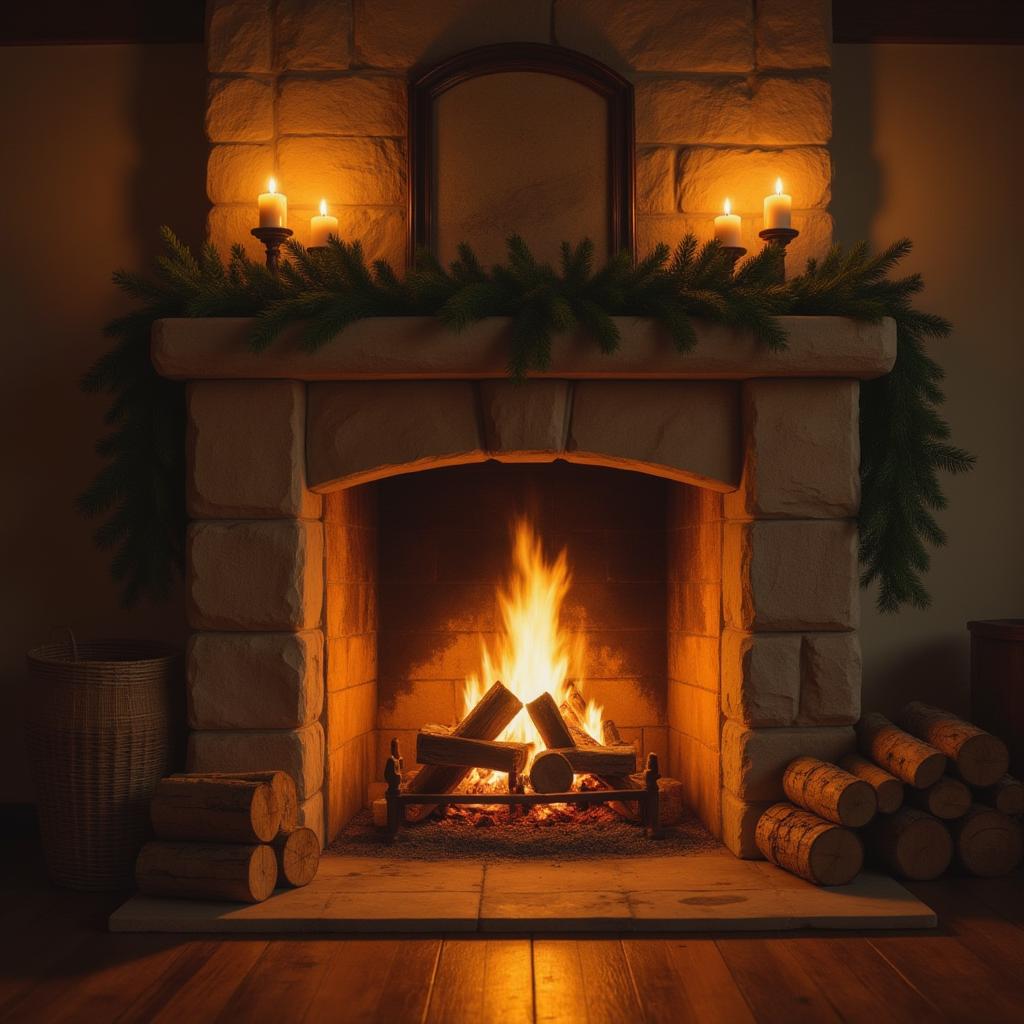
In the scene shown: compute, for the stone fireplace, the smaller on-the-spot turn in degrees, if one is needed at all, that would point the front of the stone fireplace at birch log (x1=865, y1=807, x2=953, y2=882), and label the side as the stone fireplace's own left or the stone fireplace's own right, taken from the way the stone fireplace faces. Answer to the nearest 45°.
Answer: approximately 90° to the stone fireplace's own left

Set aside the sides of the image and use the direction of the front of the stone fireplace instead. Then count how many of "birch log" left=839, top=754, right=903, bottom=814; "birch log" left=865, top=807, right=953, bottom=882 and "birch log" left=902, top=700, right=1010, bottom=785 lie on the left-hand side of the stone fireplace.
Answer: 3

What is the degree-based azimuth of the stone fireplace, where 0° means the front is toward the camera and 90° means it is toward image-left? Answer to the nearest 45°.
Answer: approximately 0°

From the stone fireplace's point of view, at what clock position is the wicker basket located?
The wicker basket is roughly at 3 o'clock from the stone fireplace.
